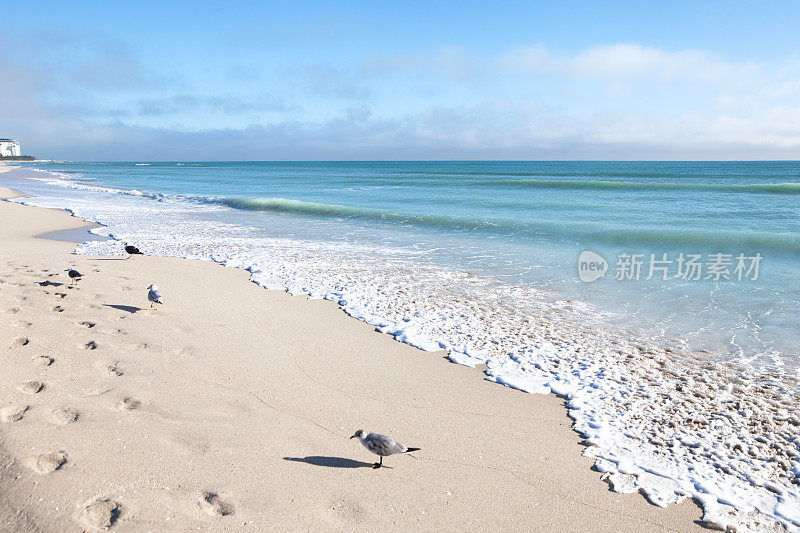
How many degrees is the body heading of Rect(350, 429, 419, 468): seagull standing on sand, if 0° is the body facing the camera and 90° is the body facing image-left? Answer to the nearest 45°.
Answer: approximately 90°

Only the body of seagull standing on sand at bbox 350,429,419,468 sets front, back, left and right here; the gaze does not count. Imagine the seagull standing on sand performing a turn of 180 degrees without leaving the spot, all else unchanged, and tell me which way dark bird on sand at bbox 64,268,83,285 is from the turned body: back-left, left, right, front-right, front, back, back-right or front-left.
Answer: back-left
